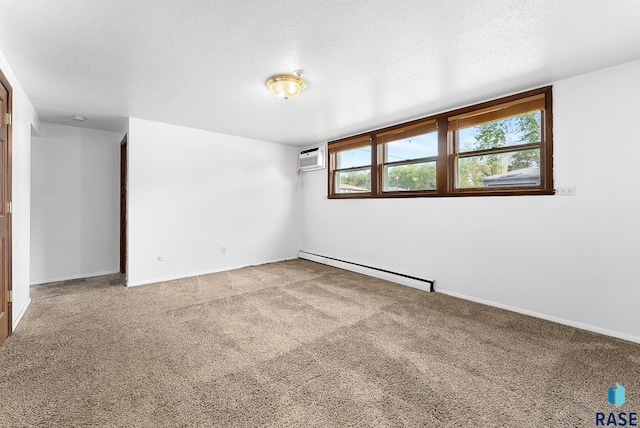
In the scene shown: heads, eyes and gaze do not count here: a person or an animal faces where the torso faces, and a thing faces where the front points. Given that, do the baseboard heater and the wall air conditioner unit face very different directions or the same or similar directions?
same or similar directions

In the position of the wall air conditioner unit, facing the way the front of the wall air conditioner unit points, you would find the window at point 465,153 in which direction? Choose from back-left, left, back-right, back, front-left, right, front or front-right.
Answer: left

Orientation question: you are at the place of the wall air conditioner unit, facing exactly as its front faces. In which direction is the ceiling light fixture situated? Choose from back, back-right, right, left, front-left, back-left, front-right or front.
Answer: front-left

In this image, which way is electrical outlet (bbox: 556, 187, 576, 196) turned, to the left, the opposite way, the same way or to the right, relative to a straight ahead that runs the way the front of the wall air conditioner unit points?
the same way

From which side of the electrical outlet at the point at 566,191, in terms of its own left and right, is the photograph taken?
front

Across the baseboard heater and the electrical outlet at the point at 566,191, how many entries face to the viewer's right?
0

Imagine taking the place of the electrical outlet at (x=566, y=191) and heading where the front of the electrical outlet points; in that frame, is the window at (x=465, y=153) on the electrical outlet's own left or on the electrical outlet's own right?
on the electrical outlet's own right

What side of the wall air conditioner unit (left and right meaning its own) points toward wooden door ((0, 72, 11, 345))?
front

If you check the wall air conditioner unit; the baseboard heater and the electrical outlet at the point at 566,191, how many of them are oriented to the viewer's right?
0

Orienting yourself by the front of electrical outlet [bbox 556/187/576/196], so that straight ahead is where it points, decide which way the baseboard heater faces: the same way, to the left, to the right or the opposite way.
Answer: the same way

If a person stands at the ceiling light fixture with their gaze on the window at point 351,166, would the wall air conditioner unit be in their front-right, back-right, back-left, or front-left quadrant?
front-left
